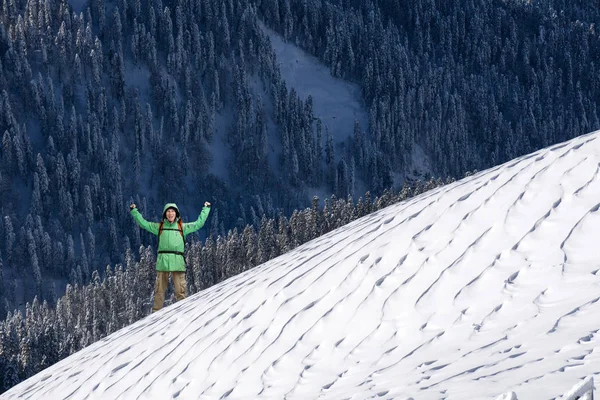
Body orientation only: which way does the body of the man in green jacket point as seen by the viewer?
toward the camera

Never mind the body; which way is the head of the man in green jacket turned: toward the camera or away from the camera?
toward the camera
